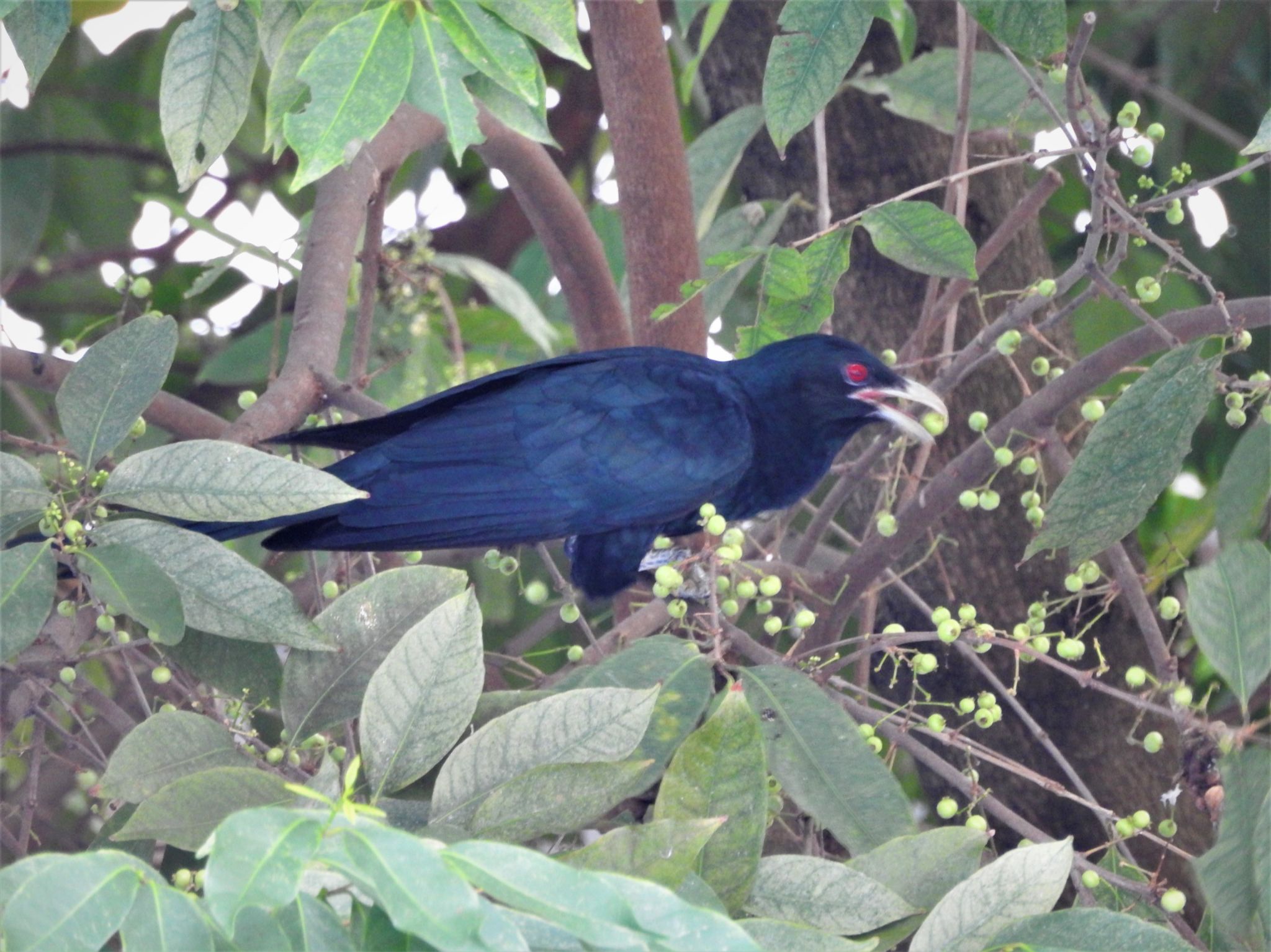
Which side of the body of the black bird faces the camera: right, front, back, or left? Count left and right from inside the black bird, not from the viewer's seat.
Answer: right

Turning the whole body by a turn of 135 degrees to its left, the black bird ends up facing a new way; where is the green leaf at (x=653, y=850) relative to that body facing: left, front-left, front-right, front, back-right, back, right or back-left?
back-left

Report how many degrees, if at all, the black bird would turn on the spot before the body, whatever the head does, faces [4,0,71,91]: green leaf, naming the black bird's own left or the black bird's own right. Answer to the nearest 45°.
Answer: approximately 135° to the black bird's own right

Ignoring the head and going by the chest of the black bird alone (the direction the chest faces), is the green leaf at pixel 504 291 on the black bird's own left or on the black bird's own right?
on the black bird's own left

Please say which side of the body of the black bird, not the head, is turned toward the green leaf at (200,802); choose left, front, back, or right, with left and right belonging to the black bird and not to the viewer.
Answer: right

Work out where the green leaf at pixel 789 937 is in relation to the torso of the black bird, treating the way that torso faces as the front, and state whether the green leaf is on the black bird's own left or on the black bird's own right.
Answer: on the black bird's own right

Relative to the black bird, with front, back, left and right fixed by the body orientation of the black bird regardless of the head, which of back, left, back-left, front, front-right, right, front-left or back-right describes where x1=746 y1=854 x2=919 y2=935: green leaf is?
right

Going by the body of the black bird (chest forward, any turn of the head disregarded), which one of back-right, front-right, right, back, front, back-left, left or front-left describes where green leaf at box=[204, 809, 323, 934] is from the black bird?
right
